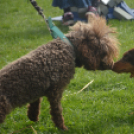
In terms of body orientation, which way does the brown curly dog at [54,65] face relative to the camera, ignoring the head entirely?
to the viewer's right

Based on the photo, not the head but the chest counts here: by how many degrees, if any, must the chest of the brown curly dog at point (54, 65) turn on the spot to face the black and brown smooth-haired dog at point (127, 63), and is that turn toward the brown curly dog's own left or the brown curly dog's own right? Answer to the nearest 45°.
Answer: approximately 45° to the brown curly dog's own left
